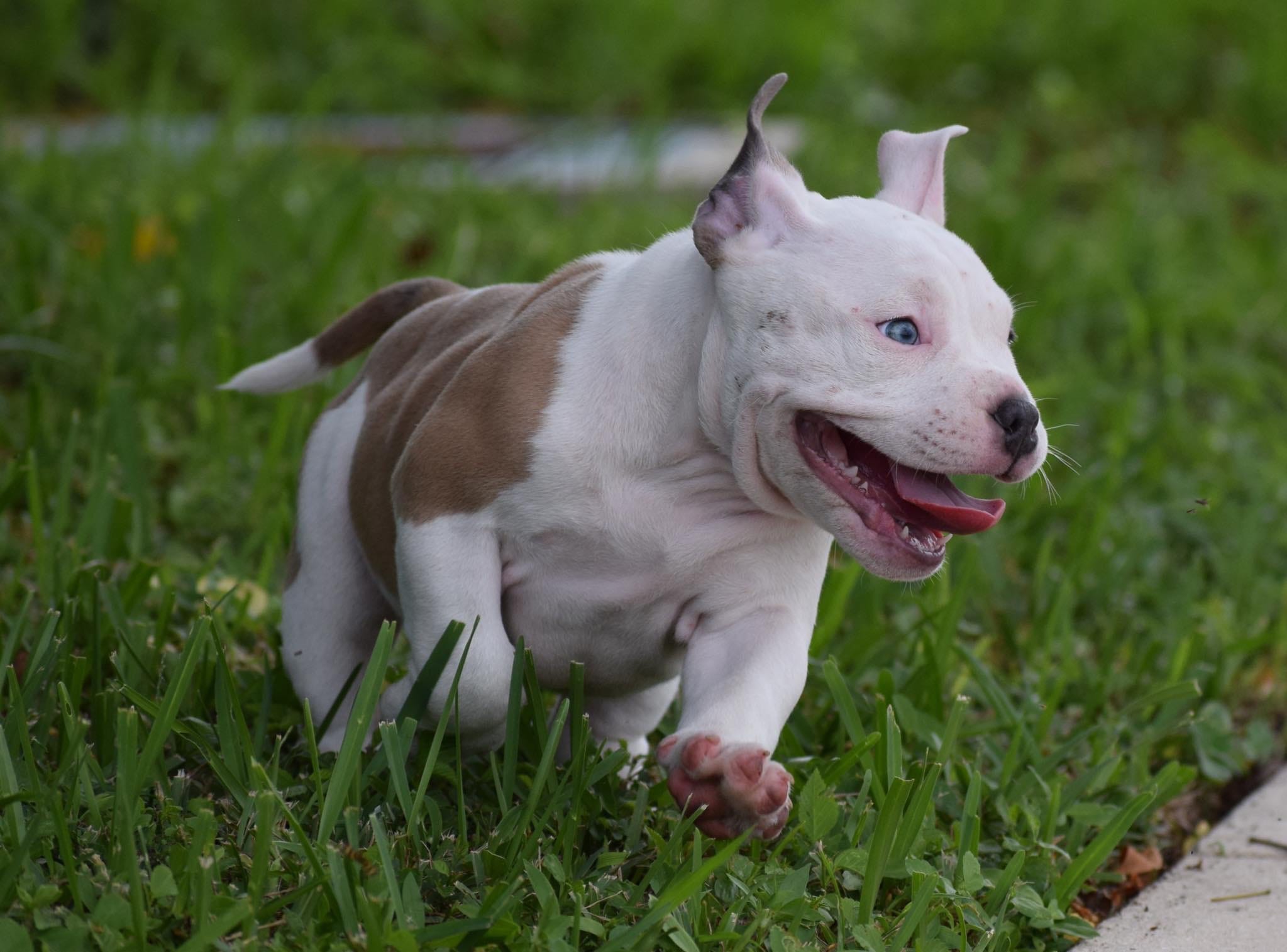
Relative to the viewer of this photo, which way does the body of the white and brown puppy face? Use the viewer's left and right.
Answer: facing the viewer and to the right of the viewer

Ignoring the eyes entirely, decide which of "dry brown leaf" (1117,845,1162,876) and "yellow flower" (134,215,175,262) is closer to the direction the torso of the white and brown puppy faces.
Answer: the dry brown leaf

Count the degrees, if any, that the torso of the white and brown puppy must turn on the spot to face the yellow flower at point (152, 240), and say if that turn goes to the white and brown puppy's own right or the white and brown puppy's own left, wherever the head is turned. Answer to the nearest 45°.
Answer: approximately 180°
